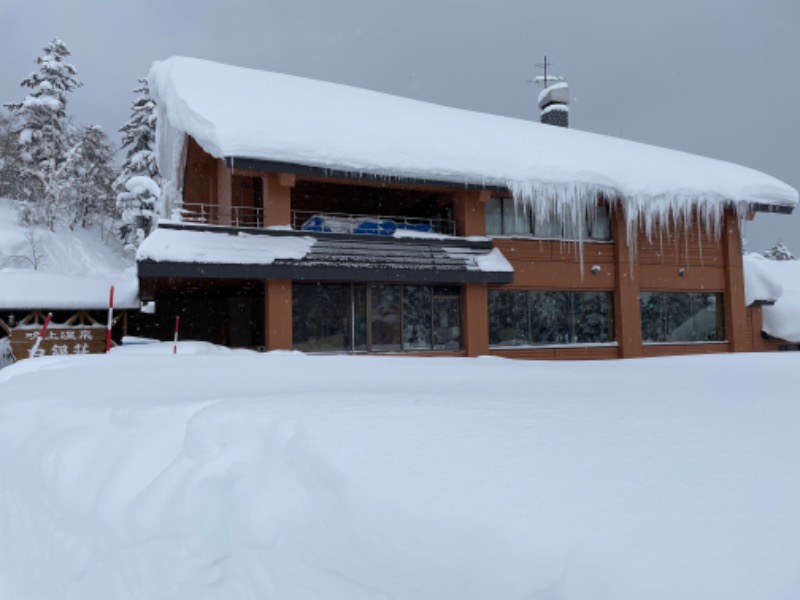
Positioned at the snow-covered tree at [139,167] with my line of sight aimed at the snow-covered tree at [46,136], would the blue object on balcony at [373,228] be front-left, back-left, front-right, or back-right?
back-left

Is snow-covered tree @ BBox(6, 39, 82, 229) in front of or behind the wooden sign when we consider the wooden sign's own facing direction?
behind

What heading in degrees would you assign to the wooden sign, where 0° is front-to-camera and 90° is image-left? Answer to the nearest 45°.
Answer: approximately 0°

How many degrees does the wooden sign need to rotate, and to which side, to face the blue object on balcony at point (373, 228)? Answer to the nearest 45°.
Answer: approximately 45° to its left

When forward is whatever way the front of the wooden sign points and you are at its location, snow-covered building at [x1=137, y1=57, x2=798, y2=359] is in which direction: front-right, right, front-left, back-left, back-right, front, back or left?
back-left

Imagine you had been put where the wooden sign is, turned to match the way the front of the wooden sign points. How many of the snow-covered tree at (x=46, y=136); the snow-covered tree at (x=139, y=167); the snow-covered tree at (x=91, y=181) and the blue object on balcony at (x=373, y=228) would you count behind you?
3

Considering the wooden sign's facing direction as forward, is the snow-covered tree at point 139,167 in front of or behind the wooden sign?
behind

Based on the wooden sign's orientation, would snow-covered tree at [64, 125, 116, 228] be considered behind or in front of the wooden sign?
behind
